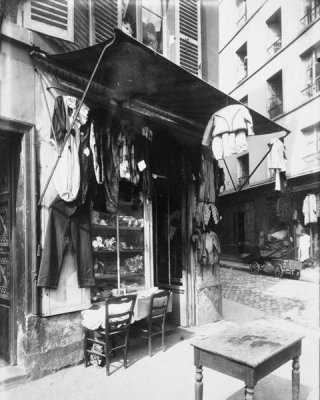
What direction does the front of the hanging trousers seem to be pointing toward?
toward the camera

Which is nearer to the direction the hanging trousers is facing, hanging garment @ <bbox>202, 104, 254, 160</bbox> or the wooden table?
the wooden table

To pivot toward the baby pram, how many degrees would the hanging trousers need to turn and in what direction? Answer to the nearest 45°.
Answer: approximately 135° to its left

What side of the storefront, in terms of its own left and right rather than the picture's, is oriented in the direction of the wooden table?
front

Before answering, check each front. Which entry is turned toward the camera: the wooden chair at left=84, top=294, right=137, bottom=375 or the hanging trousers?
the hanging trousers

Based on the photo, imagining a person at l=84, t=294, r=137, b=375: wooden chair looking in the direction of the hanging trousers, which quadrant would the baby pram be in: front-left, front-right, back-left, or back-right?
back-right

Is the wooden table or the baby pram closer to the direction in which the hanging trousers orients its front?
the wooden table

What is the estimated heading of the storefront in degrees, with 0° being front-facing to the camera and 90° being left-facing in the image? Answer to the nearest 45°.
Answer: approximately 315°

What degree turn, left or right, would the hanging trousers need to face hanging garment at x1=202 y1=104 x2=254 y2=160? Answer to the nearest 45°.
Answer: approximately 90° to its left
